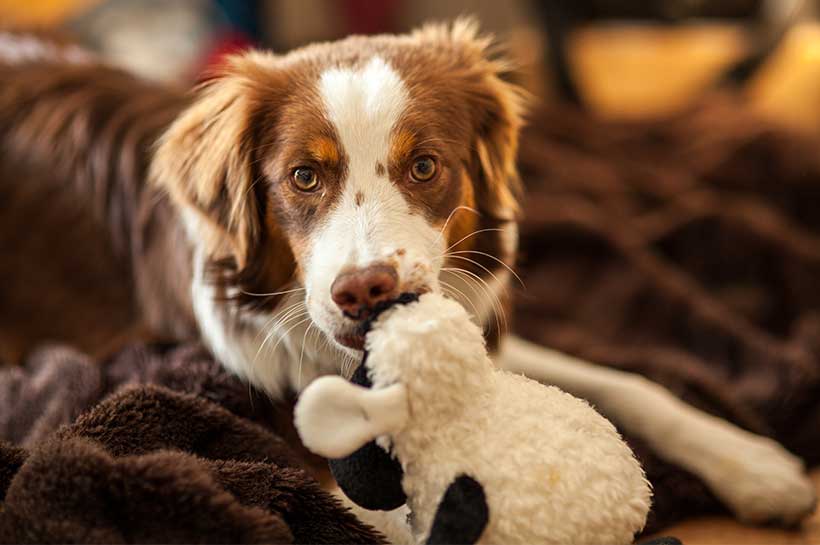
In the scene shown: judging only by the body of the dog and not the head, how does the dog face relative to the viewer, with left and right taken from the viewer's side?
facing the viewer and to the right of the viewer

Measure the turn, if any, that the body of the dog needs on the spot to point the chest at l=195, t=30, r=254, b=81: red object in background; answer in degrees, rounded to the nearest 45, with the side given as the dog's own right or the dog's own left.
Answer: approximately 135° to the dog's own left

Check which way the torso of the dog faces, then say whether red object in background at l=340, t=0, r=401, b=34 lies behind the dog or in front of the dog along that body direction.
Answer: behind

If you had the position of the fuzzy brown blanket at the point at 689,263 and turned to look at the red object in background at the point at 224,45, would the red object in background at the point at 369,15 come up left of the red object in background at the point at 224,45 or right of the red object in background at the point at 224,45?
right
